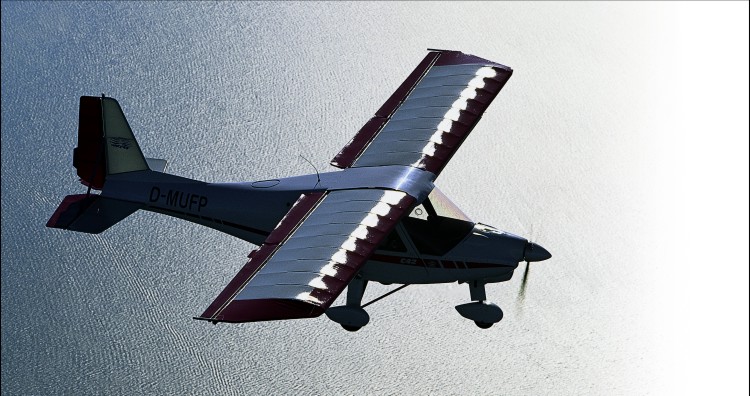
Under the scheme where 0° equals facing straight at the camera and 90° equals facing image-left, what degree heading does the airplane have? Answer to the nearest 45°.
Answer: approximately 270°
